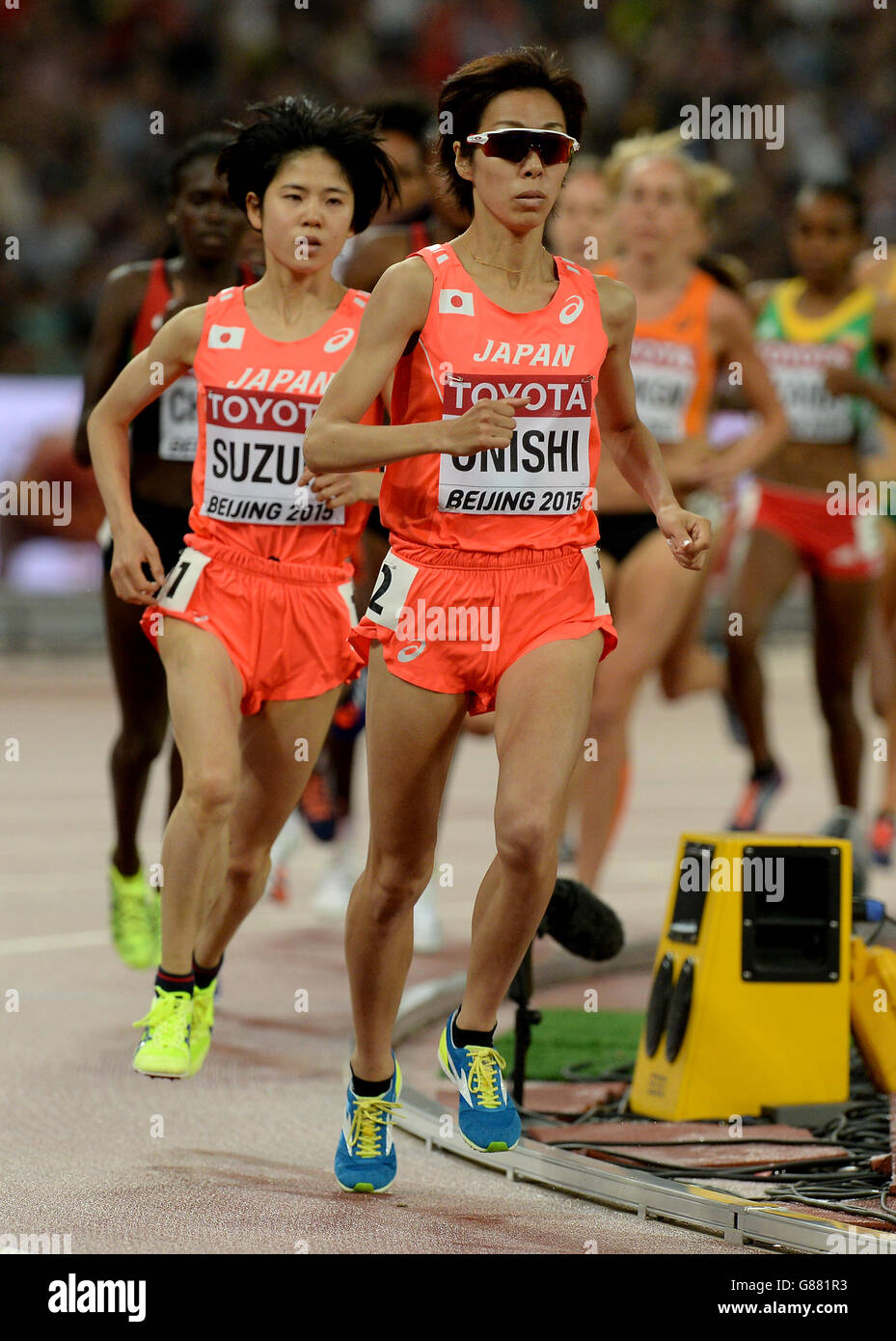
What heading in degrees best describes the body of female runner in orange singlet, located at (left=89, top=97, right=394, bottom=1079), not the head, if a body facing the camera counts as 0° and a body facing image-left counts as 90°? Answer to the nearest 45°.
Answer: approximately 0°

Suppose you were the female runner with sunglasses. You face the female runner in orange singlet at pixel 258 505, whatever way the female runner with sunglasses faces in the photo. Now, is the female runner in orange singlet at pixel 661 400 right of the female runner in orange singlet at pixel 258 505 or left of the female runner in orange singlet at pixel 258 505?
right

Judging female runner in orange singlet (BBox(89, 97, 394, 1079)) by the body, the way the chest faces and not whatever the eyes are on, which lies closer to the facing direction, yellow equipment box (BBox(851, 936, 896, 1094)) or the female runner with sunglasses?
the female runner with sunglasses

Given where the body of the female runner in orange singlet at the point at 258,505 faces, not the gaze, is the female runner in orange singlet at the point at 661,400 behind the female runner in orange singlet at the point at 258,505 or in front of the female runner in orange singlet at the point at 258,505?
behind

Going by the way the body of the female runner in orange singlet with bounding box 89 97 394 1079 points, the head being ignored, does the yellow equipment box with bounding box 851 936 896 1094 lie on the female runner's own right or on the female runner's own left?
on the female runner's own left

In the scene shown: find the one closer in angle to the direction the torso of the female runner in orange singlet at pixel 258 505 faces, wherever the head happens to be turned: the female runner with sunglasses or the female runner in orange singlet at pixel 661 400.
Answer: the female runner with sunglasses

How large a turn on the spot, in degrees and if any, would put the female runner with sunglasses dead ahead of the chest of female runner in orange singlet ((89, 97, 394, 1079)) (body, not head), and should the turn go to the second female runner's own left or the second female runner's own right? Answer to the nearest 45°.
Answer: approximately 45° to the second female runner's own left
